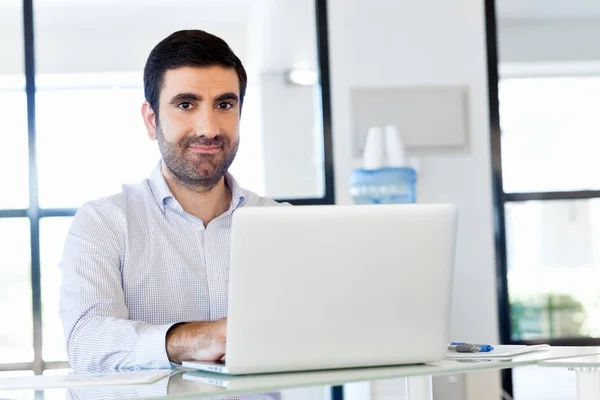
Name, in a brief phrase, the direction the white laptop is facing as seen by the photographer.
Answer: facing away from the viewer and to the left of the viewer

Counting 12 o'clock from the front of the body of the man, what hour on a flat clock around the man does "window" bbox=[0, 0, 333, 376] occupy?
The window is roughly at 7 o'clock from the man.

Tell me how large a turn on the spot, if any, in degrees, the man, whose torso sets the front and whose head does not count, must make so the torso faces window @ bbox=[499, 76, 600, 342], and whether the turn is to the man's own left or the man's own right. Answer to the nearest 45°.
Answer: approximately 90° to the man's own left

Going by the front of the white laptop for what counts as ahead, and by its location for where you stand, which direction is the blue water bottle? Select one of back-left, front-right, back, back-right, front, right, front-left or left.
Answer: front-right

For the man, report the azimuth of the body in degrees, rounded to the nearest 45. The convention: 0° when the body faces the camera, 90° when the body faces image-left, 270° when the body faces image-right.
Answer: approximately 315°

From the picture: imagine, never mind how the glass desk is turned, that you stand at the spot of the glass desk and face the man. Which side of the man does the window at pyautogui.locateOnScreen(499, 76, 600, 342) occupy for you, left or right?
right

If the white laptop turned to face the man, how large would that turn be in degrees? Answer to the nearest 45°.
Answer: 0° — it already faces them

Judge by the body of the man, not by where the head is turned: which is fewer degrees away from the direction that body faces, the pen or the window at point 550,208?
the pen

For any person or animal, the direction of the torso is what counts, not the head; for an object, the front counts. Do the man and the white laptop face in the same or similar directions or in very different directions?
very different directions

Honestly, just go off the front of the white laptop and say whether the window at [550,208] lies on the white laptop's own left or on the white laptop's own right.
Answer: on the white laptop's own right

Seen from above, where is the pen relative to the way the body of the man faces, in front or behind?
in front
